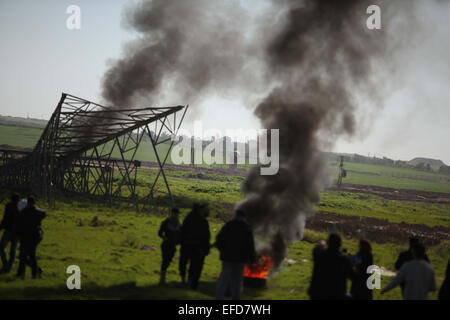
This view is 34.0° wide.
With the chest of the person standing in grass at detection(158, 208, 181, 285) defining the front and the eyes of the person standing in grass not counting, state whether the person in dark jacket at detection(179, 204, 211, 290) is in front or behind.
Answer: in front

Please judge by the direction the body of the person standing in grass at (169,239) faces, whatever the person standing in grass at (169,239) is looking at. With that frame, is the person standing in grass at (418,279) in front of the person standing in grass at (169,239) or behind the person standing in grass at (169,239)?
in front

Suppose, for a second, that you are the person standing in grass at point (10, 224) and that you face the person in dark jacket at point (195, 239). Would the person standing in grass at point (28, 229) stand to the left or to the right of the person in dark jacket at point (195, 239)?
right
